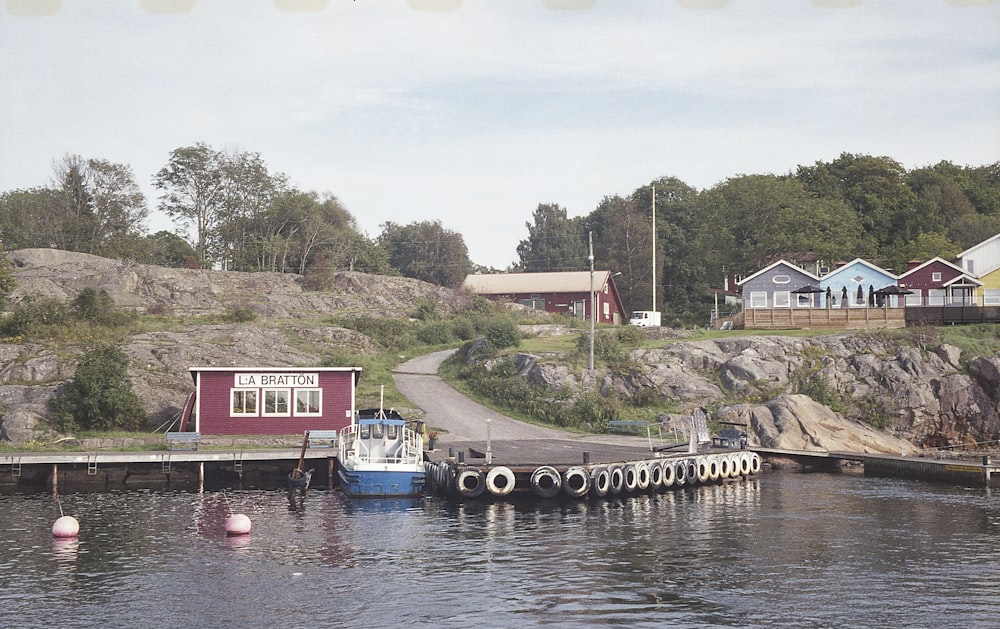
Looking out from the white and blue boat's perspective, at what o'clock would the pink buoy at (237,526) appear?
The pink buoy is roughly at 7 o'clock from the white and blue boat.

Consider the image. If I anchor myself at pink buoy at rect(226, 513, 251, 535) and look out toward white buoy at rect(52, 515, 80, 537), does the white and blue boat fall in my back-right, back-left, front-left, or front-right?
back-right

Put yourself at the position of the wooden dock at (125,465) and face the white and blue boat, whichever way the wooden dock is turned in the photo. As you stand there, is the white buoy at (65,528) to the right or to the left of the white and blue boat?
right

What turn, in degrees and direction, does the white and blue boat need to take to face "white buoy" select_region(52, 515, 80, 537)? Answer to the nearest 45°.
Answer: approximately 135° to its left

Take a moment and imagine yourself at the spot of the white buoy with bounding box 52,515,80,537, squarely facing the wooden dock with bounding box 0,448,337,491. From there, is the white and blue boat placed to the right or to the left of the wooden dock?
right

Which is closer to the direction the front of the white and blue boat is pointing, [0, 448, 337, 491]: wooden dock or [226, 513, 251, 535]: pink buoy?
the wooden dock

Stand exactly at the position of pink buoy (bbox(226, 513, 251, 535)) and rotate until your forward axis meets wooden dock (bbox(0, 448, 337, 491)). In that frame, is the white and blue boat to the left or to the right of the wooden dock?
right

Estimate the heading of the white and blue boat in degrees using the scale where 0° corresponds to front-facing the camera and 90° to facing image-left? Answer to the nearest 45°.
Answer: approximately 180°
